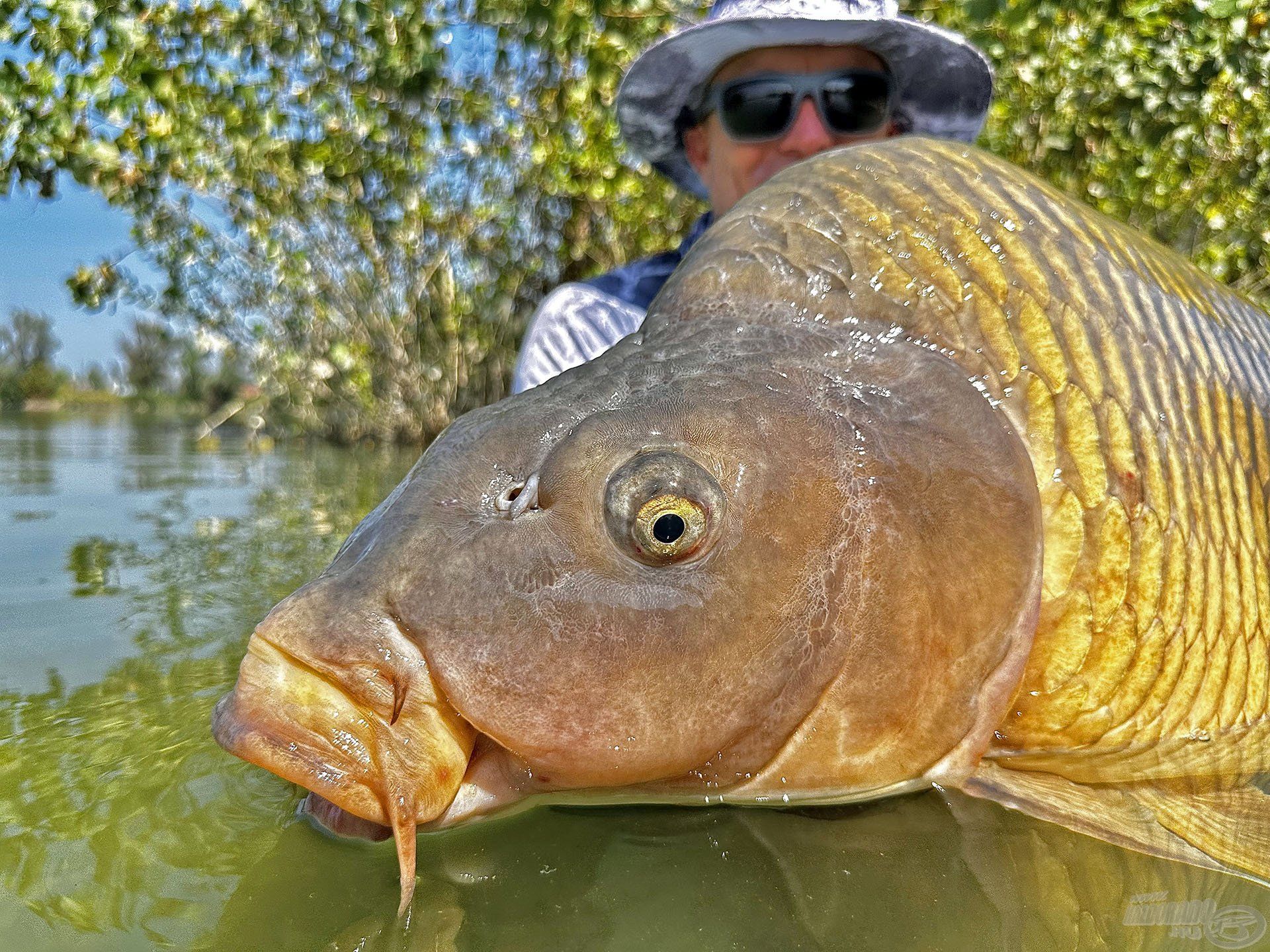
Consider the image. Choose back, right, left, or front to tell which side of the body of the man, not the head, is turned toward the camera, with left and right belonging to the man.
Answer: front

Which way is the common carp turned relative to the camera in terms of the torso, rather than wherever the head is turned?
to the viewer's left
